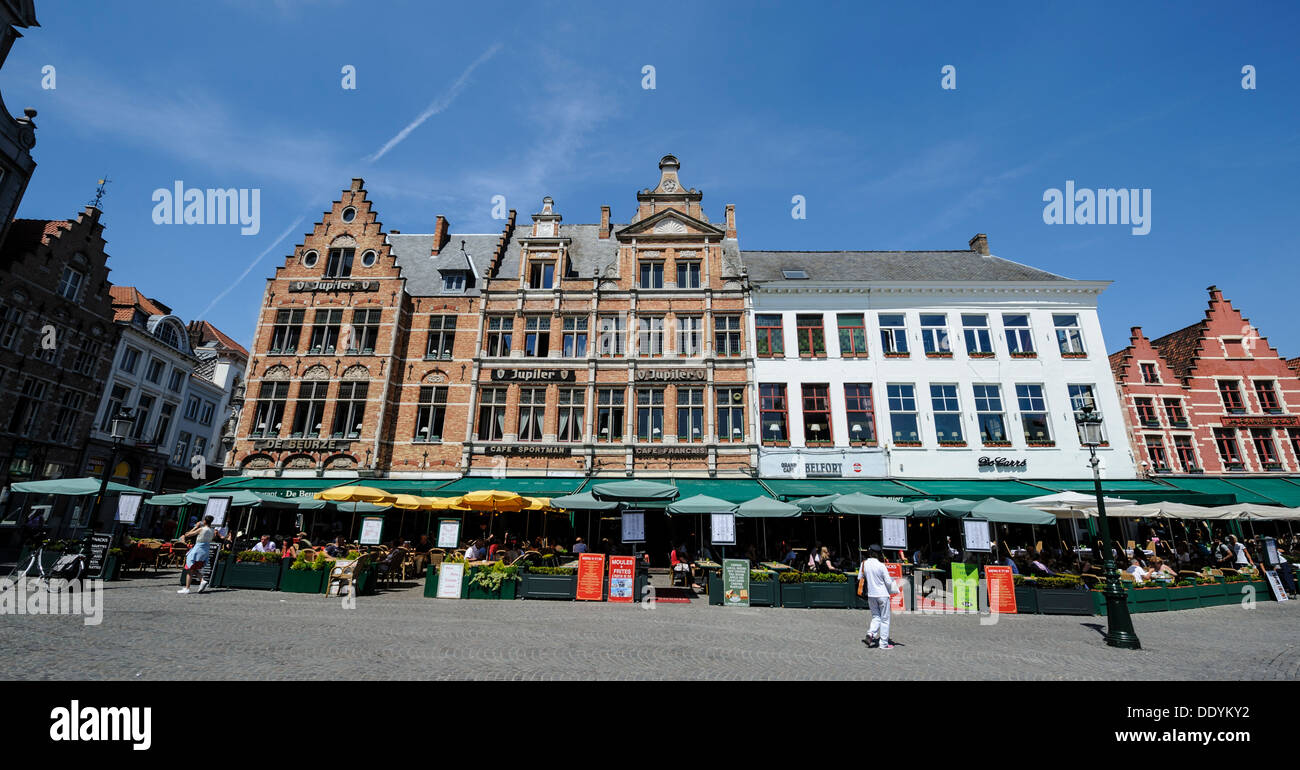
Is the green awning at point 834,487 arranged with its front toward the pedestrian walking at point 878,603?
yes

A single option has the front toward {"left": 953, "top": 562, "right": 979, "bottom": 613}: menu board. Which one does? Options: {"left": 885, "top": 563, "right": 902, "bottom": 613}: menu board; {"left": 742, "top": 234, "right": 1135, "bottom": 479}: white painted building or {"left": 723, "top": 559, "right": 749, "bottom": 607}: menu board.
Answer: the white painted building

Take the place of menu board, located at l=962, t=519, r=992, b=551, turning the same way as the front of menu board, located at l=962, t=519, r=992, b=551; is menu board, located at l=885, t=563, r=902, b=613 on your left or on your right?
on your right

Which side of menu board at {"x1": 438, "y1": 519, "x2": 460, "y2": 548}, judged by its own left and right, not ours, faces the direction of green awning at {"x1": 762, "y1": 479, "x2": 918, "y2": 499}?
left
